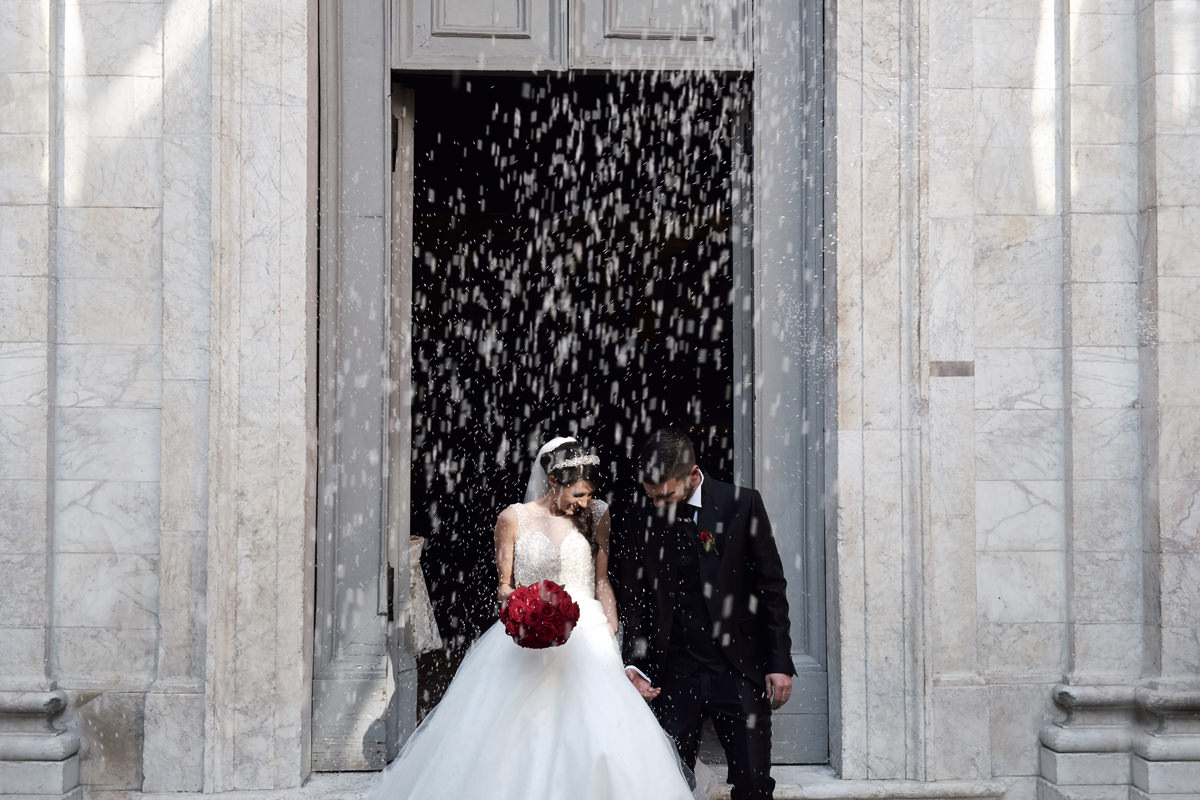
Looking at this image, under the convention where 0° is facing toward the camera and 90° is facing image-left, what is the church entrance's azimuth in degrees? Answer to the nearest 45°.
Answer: approximately 0°

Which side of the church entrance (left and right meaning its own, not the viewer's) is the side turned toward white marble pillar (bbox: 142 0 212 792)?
right

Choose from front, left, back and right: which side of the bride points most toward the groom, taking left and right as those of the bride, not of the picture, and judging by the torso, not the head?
left

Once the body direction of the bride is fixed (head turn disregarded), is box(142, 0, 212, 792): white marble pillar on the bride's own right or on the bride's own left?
on the bride's own right

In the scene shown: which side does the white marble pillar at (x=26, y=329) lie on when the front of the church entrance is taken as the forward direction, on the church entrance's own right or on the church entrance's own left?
on the church entrance's own right

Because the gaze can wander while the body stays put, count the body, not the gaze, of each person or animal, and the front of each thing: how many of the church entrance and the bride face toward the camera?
2
